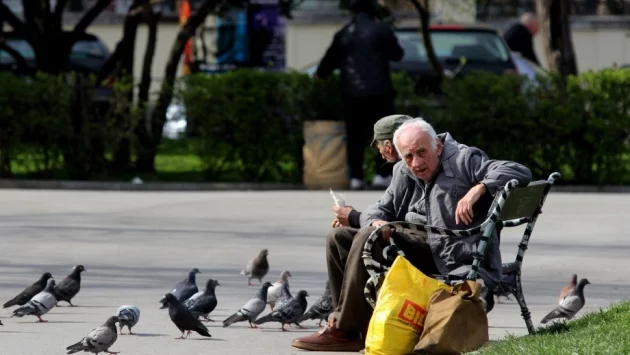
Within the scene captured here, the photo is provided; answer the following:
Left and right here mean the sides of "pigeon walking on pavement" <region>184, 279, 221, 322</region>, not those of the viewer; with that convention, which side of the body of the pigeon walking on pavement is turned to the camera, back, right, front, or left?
right

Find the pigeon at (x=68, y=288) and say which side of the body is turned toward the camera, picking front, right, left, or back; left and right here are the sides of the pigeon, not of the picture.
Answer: right

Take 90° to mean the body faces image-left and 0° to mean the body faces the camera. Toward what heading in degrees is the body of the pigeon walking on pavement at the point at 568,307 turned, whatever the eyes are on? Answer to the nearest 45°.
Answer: approximately 270°

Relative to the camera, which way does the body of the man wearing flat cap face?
to the viewer's left

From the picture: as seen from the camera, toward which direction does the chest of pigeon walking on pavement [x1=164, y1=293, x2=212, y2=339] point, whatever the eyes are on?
to the viewer's left

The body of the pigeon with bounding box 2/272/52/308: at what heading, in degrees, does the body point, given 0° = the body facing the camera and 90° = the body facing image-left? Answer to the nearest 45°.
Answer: approximately 270°

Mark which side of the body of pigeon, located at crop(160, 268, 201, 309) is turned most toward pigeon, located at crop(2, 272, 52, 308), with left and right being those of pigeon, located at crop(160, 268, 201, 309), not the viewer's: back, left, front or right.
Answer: back
